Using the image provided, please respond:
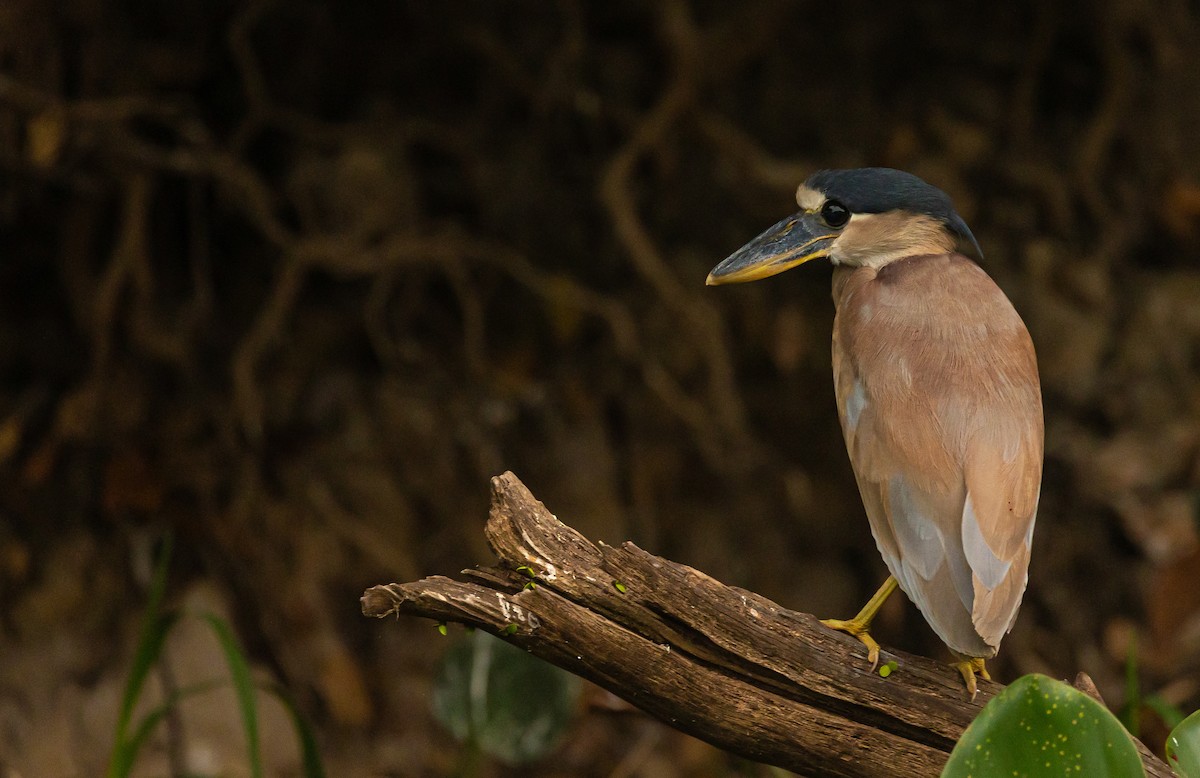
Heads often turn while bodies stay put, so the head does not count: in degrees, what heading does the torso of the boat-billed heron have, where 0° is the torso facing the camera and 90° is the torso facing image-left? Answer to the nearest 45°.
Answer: approximately 135°

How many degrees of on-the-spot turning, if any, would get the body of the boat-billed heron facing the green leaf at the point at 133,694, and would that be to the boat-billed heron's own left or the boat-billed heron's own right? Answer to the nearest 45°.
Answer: approximately 45° to the boat-billed heron's own left
